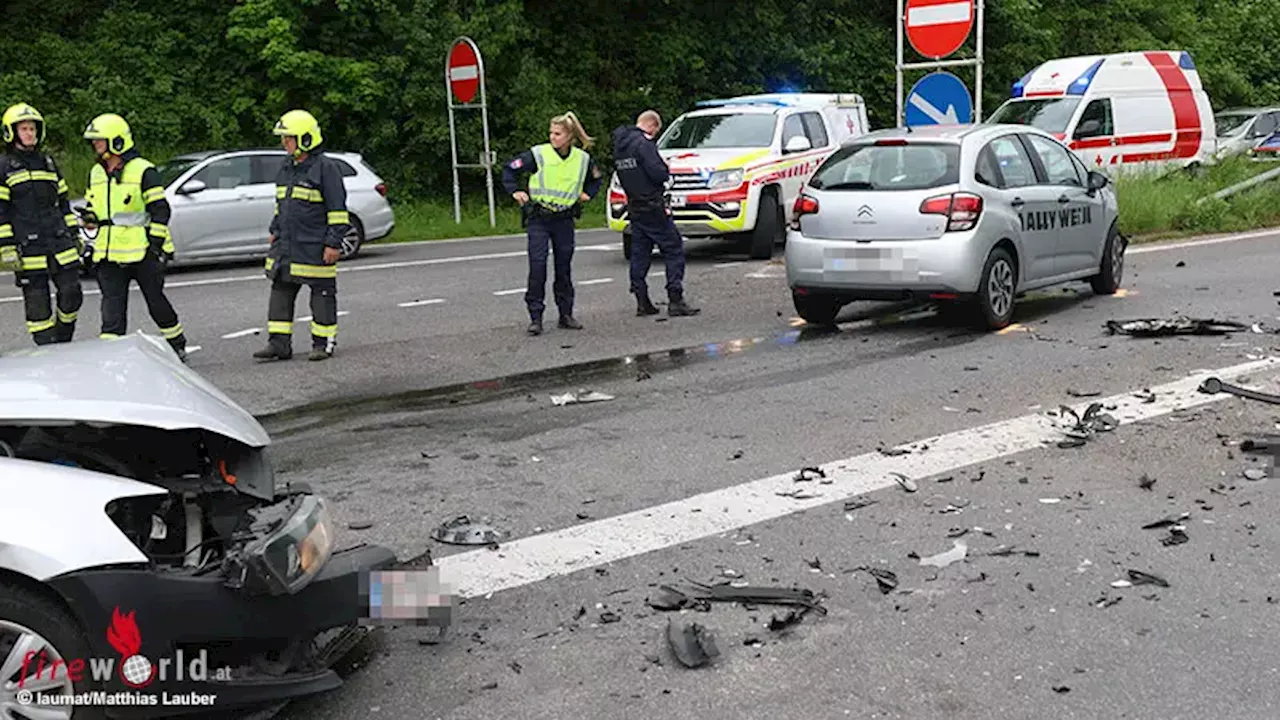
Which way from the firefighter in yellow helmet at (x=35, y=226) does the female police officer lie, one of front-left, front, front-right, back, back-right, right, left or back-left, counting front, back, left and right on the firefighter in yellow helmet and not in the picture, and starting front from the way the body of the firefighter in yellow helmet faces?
left

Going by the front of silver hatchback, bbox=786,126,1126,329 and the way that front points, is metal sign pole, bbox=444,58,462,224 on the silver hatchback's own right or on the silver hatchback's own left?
on the silver hatchback's own left

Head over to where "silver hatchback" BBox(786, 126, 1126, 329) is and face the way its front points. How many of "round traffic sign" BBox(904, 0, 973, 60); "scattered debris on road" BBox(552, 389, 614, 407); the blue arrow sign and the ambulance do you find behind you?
1

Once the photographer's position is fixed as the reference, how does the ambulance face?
facing the viewer and to the left of the viewer

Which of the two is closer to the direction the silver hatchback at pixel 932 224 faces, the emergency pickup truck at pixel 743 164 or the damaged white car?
the emergency pickup truck

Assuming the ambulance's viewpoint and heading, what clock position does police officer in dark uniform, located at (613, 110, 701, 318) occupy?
The police officer in dark uniform is roughly at 11 o'clock from the ambulance.

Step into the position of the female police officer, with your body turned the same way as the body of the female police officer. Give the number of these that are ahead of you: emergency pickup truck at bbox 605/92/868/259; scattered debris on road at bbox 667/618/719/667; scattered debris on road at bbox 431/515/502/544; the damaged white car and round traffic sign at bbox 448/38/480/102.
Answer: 3

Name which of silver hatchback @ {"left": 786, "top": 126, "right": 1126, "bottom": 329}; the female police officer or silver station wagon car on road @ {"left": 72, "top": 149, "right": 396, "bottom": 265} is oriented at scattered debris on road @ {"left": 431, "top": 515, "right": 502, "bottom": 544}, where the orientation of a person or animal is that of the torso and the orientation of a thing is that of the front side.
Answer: the female police officer

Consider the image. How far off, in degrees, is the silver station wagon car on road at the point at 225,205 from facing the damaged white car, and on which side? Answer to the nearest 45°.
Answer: approximately 90° to its left

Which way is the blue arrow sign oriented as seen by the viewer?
toward the camera

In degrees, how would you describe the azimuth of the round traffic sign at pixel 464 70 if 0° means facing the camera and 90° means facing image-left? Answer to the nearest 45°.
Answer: approximately 45°

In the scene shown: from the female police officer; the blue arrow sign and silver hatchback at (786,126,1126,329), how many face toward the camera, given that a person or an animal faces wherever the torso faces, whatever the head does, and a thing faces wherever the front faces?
2

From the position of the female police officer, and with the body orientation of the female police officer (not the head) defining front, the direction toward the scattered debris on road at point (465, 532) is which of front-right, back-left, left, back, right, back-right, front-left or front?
front

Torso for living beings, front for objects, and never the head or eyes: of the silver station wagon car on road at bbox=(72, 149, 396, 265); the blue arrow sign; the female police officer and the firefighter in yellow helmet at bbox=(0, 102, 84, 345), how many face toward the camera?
3

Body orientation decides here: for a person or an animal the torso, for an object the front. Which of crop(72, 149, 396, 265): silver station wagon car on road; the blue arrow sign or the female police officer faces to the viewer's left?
the silver station wagon car on road

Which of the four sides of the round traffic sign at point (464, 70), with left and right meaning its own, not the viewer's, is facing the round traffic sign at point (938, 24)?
left

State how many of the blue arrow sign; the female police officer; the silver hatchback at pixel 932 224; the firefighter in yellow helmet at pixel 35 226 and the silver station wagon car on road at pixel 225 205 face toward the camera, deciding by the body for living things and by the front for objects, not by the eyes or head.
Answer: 3

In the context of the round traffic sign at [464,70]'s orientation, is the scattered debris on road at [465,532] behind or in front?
in front

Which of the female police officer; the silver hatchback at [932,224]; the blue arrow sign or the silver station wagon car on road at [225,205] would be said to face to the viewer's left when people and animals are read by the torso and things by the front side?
the silver station wagon car on road

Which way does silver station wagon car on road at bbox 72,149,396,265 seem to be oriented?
to the viewer's left
